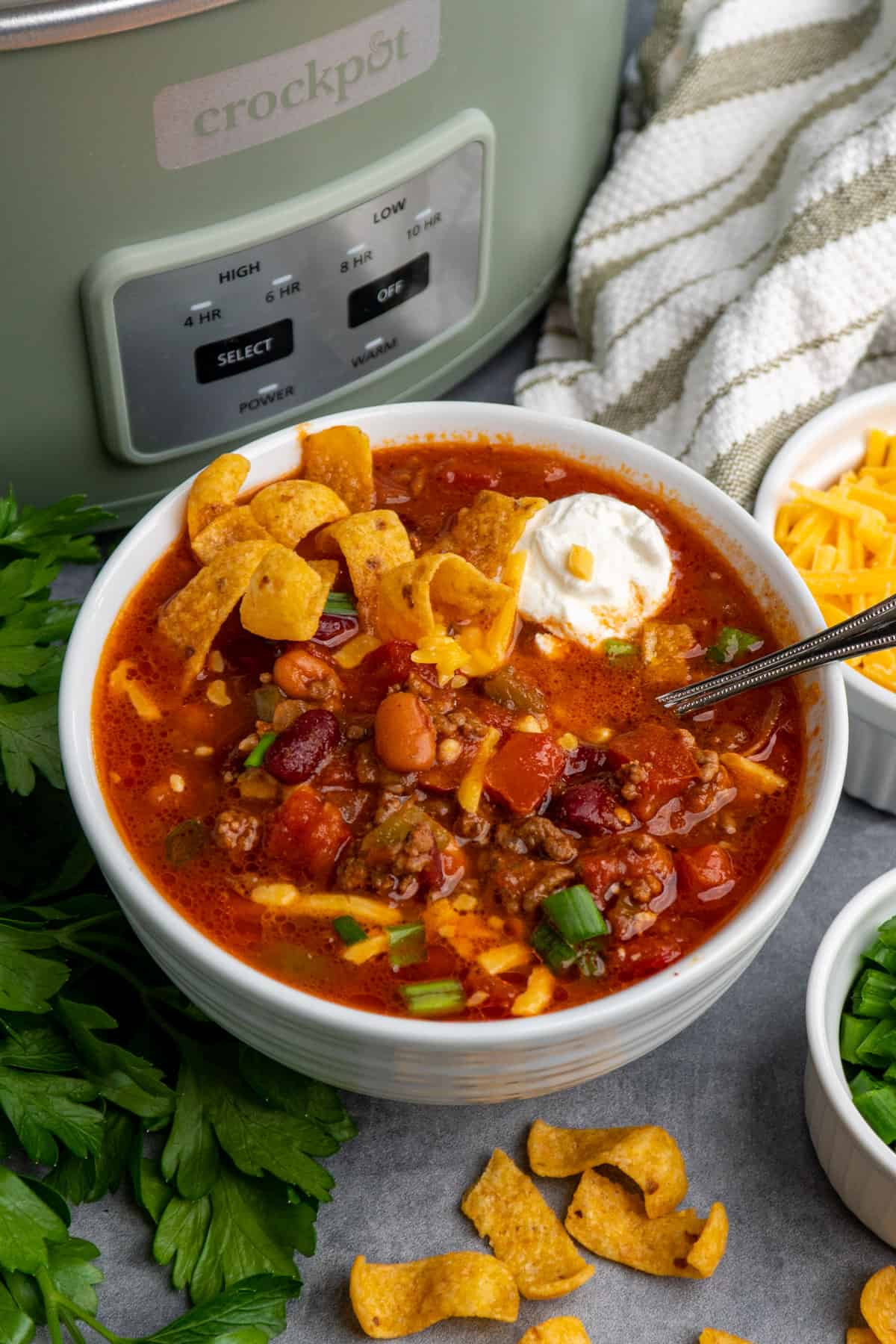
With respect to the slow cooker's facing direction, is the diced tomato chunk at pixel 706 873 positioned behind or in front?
in front

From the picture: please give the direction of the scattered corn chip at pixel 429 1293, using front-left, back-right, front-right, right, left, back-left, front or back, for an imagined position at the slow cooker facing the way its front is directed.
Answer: front-right

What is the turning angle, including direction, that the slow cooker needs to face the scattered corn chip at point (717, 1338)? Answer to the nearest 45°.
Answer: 0° — it already faces it

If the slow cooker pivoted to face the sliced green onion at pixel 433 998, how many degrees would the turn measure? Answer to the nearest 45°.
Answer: approximately 45° to its right

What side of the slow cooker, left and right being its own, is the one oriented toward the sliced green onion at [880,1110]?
front

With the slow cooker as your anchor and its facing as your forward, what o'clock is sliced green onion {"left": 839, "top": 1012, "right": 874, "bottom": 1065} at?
The sliced green onion is roughly at 12 o'clock from the slow cooker.

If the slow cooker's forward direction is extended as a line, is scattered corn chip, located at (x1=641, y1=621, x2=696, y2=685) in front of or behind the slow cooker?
in front

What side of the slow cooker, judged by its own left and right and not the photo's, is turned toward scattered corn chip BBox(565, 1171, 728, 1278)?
front

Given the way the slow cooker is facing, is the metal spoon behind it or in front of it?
in front

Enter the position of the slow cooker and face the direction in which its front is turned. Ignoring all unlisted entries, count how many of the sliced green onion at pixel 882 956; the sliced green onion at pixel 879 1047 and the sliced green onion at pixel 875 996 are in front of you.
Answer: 3

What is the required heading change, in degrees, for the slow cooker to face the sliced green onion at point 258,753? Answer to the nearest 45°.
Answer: approximately 45° to its right

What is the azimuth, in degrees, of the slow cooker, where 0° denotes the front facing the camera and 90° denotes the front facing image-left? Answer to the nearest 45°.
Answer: approximately 315°
